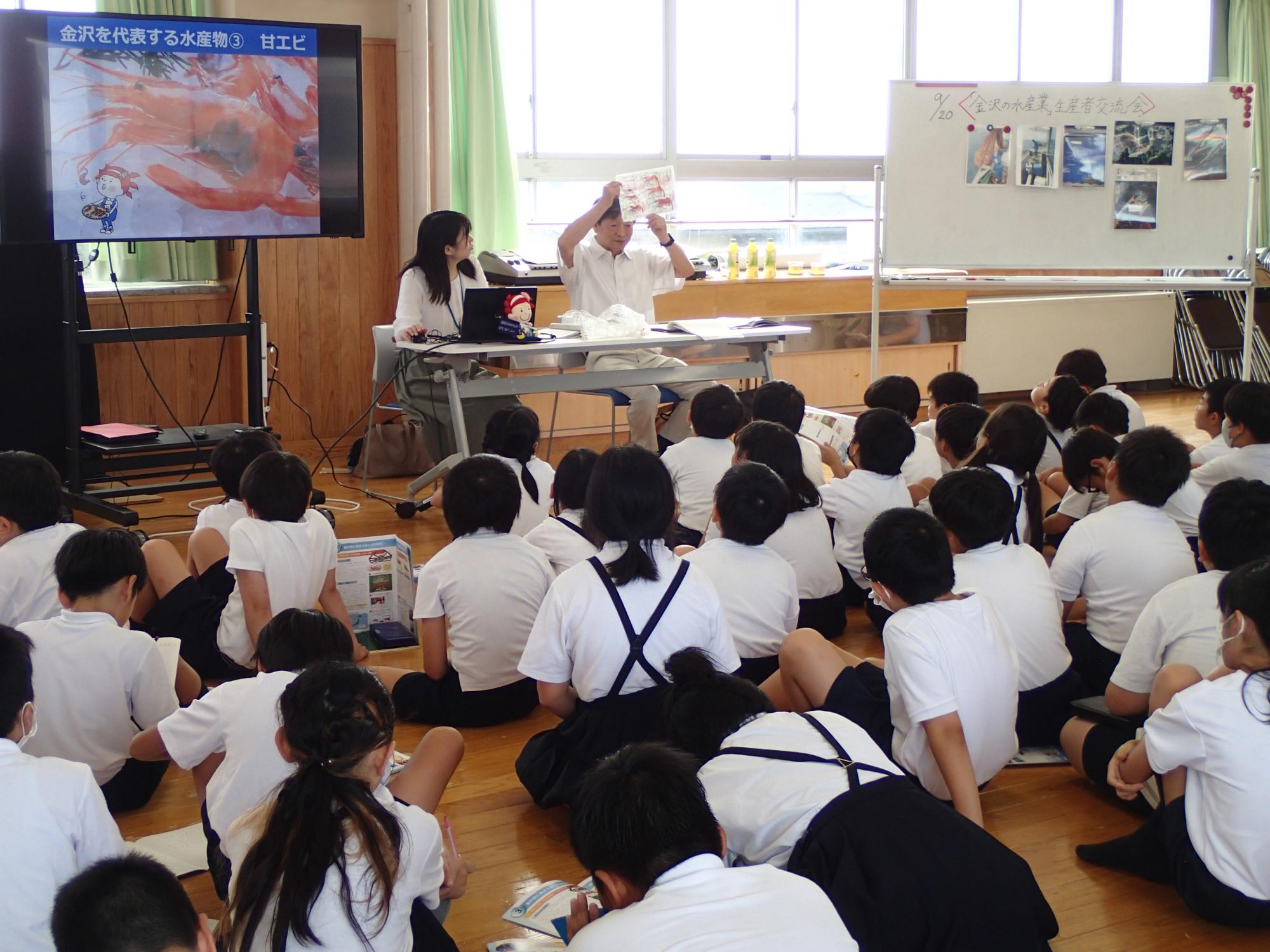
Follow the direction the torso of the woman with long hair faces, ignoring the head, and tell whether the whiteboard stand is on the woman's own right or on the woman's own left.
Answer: on the woman's own left

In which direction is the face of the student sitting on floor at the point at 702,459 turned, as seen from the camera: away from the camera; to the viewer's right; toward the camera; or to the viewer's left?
away from the camera

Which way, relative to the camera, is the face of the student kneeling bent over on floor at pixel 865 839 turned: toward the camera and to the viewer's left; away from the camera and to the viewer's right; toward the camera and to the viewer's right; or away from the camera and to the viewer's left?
away from the camera and to the viewer's left

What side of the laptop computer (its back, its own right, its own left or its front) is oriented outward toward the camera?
back

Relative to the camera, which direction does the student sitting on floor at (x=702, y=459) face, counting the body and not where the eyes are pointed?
away from the camera

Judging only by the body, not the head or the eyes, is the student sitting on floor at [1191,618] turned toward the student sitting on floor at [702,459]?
yes

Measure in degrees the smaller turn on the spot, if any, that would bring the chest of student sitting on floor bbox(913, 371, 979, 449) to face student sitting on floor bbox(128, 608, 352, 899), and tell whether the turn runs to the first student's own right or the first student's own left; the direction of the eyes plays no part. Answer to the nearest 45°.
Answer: approximately 135° to the first student's own left

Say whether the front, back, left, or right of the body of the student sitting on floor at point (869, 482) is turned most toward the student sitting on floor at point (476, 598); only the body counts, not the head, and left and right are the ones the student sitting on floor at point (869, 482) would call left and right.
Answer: left

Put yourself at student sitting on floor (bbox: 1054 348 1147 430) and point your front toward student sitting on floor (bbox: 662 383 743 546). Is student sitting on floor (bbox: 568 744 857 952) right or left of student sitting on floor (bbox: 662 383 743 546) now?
left

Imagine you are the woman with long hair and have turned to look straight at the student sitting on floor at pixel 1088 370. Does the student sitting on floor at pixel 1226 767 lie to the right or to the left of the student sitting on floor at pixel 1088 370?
right

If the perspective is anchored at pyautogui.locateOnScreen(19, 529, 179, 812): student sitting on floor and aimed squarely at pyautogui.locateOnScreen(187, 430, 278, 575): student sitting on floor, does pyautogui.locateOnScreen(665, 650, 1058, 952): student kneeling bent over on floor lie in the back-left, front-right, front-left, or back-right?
back-right

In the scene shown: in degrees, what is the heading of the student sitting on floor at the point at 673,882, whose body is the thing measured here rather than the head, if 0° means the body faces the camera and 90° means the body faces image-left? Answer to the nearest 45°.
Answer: approximately 135°

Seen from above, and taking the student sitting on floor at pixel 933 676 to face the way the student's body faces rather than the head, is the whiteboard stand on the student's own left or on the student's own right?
on the student's own right

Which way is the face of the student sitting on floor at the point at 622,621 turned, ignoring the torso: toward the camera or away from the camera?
away from the camera

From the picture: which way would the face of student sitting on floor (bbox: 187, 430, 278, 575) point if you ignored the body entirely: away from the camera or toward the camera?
away from the camera

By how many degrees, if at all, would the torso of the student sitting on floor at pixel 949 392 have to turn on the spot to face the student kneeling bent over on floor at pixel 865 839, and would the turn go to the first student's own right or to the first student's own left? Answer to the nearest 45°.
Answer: approximately 135° to the first student's own left
